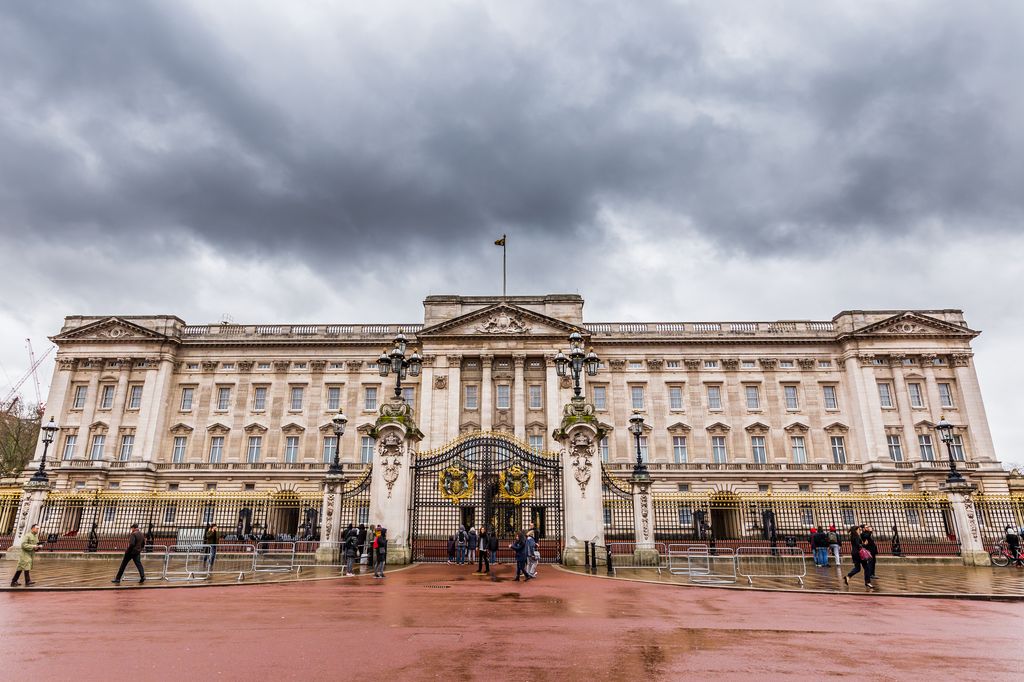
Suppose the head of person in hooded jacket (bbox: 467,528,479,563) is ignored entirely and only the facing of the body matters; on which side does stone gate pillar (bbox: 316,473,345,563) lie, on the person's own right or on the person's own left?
on the person's own left

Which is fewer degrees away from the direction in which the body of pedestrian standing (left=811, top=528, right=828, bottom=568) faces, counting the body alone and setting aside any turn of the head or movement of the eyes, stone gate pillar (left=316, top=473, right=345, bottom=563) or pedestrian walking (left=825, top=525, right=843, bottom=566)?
the pedestrian walking

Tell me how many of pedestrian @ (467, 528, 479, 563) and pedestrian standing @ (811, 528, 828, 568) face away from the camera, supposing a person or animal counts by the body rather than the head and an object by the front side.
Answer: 2

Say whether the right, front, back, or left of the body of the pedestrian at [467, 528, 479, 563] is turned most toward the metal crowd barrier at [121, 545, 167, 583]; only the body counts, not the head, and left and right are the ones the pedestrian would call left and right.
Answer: left

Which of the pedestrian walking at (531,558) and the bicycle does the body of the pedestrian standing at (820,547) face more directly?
the bicycle

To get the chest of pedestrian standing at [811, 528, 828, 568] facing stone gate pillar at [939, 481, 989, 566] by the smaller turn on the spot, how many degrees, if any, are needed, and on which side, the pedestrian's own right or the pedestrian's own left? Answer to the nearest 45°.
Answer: approximately 45° to the pedestrian's own right

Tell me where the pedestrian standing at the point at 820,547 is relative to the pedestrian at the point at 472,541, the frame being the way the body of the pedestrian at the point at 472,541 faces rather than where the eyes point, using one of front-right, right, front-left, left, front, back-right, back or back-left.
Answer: right

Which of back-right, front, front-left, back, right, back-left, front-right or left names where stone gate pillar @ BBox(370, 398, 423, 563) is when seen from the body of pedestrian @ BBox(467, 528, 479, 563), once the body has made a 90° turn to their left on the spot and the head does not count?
front-left

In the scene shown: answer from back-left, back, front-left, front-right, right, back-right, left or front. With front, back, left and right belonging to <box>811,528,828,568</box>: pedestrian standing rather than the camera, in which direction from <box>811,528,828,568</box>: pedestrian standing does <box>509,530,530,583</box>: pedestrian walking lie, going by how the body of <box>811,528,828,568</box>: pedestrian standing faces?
back-left

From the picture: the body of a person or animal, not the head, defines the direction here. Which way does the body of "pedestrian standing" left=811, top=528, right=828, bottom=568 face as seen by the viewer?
away from the camera

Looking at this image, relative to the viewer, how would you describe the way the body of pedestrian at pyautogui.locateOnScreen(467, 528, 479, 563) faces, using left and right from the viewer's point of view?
facing away from the viewer

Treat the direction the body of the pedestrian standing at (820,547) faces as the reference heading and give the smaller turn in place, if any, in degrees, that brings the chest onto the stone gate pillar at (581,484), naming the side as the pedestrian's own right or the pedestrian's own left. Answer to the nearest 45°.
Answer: approximately 135° to the pedestrian's own left

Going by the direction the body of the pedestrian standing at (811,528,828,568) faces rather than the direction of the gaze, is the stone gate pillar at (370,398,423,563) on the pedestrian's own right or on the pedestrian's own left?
on the pedestrian's own left

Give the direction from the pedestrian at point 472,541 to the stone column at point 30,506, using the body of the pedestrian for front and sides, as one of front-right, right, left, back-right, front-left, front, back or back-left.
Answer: left

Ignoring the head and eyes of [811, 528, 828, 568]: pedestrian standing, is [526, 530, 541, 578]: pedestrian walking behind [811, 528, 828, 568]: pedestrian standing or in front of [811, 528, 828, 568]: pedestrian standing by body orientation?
behind
